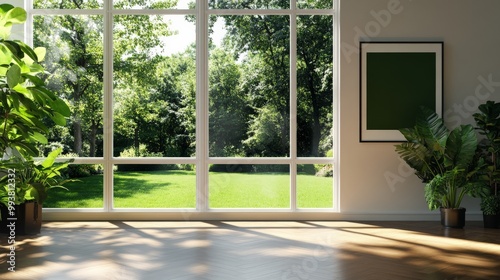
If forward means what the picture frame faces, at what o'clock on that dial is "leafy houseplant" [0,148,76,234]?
The leafy houseplant is roughly at 2 o'clock from the picture frame.

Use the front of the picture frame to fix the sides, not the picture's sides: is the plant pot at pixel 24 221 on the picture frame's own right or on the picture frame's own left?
on the picture frame's own right

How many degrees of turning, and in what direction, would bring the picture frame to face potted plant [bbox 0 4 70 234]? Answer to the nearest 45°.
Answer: approximately 45° to its right

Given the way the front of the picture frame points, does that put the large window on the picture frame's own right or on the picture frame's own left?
on the picture frame's own right

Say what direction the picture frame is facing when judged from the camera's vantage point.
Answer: facing the viewer

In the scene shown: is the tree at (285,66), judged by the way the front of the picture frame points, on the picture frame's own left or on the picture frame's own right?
on the picture frame's own right
